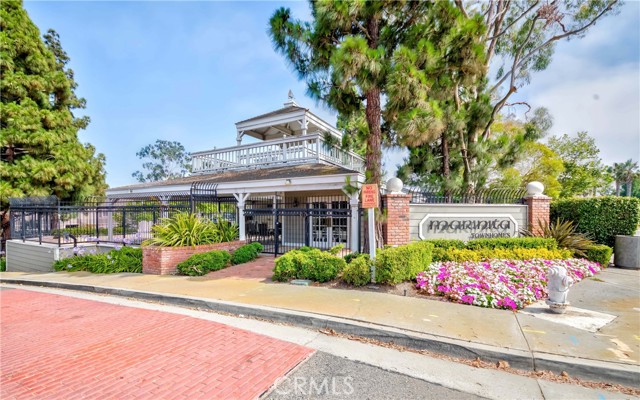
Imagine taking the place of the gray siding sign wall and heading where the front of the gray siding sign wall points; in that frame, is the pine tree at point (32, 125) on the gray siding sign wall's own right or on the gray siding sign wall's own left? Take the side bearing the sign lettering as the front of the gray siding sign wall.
on the gray siding sign wall's own right

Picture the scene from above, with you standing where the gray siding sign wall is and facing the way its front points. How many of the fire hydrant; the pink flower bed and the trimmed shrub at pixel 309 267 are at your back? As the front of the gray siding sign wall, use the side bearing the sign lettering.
0

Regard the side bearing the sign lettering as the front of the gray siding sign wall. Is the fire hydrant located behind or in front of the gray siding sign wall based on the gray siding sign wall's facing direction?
in front

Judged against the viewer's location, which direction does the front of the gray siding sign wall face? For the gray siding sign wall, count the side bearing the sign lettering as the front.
facing the viewer

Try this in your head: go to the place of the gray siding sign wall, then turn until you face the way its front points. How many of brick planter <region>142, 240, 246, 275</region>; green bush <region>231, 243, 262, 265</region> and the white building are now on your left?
0

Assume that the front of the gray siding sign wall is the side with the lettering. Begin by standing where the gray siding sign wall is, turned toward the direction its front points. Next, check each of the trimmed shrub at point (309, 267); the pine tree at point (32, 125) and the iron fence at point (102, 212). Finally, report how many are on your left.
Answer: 0

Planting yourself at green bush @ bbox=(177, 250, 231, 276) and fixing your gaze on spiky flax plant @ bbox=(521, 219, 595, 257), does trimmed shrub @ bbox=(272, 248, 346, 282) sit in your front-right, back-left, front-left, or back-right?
front-right

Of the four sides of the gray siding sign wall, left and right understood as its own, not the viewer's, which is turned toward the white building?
right

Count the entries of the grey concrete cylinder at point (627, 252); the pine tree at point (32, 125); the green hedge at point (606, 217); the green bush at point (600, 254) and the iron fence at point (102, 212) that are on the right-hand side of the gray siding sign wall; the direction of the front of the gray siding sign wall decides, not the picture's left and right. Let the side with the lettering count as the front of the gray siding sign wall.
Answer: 2

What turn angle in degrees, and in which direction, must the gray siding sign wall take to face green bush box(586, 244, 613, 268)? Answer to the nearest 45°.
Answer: approximately 90° to its left

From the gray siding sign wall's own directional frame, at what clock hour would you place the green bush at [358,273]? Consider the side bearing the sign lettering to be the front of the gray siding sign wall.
The green bush is roughly at 1 o'clock from the gray siding sign wall.

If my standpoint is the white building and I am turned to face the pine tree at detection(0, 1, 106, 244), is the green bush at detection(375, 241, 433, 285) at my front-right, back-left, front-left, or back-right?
back-left
